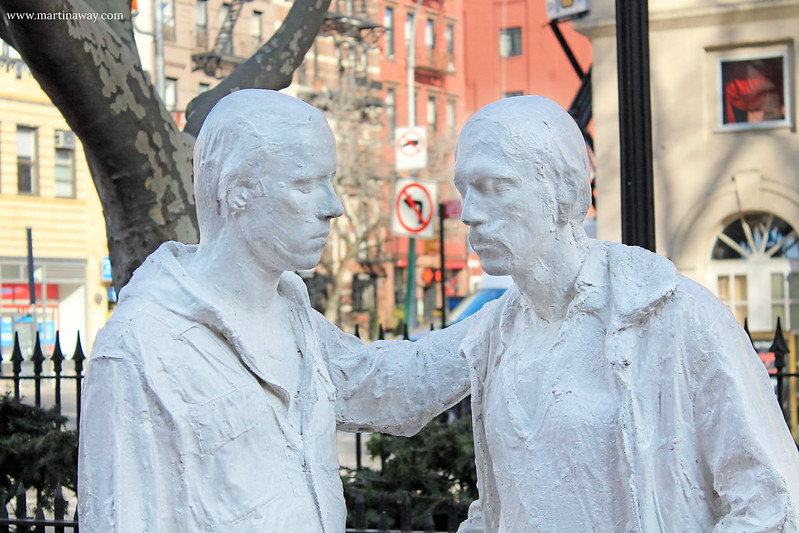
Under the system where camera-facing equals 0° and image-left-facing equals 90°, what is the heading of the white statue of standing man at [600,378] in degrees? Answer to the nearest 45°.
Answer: approximately 45°

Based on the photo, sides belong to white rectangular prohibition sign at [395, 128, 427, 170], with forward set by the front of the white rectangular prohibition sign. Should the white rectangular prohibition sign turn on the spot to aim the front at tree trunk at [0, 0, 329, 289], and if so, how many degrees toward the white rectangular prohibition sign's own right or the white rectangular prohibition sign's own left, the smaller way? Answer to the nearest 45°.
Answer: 0° — it already faces it

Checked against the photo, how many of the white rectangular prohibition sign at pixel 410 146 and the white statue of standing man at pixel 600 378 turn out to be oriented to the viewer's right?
0

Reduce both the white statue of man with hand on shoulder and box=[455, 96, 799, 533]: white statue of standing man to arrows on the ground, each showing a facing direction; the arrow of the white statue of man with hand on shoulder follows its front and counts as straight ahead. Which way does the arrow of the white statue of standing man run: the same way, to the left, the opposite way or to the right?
to the right

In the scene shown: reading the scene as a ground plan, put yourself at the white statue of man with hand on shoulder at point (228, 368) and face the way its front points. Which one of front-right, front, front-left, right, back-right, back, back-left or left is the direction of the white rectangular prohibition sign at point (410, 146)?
back-left

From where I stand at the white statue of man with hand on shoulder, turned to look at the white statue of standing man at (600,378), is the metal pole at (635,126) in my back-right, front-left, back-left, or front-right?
front-left

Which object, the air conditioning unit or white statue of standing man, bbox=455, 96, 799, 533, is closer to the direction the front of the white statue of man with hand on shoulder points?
the white statue of standing man

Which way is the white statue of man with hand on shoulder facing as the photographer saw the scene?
facing the viewer and to the right of the viewer

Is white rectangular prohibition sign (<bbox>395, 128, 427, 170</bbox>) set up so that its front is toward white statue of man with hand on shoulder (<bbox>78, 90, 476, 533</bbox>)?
yes

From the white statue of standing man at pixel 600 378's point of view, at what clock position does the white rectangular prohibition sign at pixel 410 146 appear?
The white rectangular prohibition sign is roughly at 4 o'clock from the white statue of standing man.

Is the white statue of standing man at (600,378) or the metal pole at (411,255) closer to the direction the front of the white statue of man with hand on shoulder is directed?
the white statue of standing man

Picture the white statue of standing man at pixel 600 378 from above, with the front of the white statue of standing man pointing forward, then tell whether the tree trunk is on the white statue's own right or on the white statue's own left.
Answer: on the white statue's own right

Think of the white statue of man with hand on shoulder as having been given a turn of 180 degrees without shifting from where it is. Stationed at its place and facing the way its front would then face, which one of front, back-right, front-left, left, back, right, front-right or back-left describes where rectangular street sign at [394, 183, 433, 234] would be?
front-right

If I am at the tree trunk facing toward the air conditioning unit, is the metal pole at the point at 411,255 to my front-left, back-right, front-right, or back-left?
front-right

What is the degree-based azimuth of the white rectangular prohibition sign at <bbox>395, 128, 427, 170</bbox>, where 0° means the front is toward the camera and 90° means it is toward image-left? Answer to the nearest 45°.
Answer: approximately 0°

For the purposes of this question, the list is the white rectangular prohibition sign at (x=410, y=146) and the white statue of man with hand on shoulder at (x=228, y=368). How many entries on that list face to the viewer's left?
0

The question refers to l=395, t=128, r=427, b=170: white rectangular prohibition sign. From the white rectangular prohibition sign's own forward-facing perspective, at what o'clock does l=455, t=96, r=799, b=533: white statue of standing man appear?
The white statue of standing man is roughly at 12 o'clock from the white rectangular prohibition sign.
